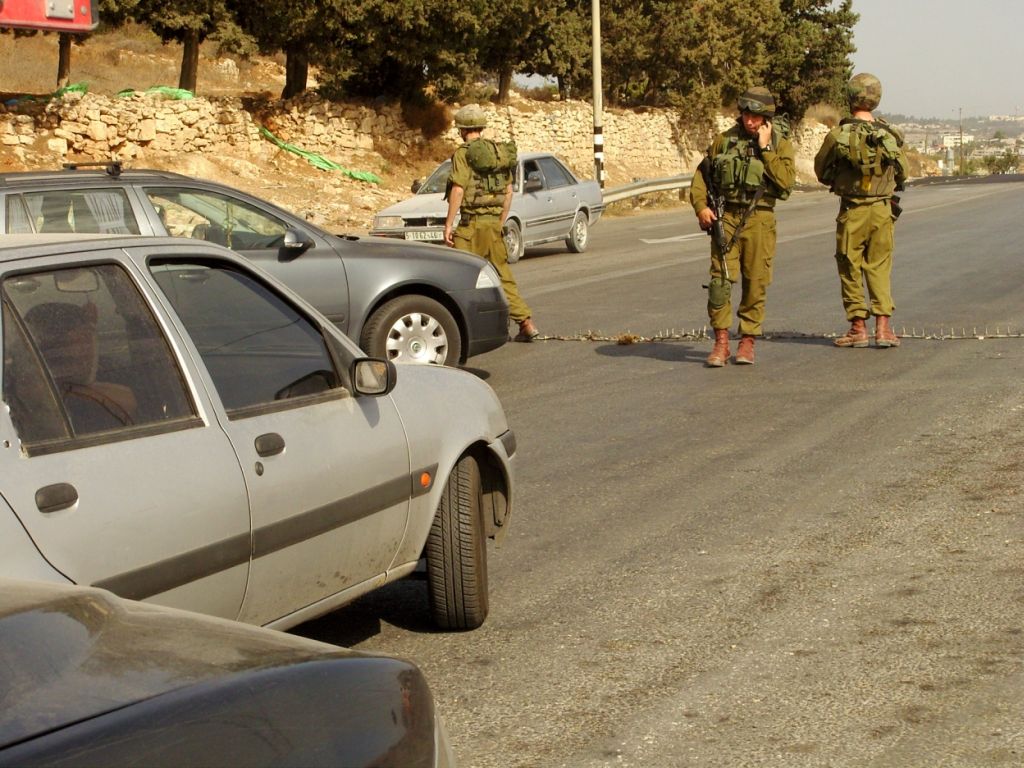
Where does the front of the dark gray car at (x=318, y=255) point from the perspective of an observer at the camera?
facing to the right of the viewer

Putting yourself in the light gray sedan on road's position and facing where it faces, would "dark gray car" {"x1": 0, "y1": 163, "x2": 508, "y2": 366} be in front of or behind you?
in front

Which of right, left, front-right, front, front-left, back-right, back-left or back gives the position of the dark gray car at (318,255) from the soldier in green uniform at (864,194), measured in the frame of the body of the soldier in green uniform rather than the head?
back-left

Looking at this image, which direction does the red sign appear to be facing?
toward the camera

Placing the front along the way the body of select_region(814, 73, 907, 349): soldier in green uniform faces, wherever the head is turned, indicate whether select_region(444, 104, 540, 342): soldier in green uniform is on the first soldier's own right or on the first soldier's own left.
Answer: on the first soldier's own left

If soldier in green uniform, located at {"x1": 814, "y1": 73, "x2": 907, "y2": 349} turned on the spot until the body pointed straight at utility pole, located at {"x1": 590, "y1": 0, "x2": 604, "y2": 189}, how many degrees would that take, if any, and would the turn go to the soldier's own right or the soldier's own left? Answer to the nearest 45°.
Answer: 0° — they already face it

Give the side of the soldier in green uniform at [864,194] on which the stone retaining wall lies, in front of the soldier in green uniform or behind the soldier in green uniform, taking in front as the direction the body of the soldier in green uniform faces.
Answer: in front

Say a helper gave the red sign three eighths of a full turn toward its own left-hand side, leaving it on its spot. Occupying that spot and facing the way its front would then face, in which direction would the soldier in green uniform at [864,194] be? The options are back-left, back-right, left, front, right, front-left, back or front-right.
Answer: right

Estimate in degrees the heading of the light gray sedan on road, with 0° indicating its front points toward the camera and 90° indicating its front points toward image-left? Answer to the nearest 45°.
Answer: approximately 45°

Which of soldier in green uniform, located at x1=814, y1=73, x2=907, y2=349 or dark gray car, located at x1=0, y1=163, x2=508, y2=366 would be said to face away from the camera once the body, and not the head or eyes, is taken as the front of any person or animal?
the soldier in green uniform

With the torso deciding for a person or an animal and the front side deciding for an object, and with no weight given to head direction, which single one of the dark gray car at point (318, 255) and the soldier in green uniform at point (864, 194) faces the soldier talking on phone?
the dark gray car

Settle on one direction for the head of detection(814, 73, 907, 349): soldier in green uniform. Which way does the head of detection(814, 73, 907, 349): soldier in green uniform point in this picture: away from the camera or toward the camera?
away from the camera

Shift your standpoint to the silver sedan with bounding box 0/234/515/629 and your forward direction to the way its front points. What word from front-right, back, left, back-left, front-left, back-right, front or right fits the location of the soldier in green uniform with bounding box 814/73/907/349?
front

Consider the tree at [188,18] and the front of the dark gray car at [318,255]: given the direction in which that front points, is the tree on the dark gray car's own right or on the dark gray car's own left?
on the dark gray car's own left

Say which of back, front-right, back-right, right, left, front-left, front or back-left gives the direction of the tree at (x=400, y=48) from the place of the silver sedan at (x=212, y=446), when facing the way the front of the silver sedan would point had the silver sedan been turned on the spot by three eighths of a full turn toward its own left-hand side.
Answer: right

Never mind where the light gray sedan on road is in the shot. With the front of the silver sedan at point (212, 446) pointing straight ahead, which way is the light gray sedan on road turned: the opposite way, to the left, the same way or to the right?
the opposite way

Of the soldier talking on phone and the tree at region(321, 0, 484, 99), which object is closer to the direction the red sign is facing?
the soldier talking on phone

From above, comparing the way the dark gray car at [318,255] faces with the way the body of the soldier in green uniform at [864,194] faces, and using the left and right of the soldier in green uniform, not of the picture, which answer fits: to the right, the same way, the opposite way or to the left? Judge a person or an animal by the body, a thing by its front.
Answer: to the right

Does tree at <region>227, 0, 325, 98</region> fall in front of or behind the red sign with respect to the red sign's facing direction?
behind

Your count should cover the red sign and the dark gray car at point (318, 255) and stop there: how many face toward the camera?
1

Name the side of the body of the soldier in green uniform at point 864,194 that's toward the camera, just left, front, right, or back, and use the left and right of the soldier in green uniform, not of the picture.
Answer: back

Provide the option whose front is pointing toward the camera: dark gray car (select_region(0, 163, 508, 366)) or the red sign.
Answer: the red sign
